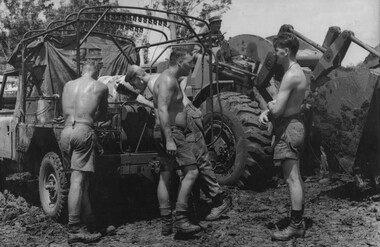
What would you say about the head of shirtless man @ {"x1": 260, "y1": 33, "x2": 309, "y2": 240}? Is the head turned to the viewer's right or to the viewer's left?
to the viewer's left

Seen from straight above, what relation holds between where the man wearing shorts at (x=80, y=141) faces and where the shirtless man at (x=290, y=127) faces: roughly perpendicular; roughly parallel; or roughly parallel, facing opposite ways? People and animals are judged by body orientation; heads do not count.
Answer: roughly perpendicular

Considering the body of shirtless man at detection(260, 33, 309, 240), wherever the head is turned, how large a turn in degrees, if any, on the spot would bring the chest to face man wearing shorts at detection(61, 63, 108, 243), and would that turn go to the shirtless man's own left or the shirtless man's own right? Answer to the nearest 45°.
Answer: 0° — they already face them

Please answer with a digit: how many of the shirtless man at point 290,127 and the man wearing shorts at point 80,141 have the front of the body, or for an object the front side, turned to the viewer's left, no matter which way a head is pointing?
1

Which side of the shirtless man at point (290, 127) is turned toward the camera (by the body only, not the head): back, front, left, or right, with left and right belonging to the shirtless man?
left

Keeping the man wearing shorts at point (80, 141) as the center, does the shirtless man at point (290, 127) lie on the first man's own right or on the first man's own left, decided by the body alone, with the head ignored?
on the first man's own right
